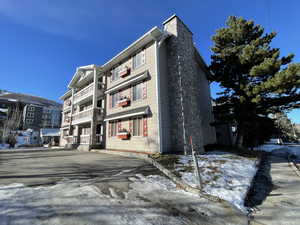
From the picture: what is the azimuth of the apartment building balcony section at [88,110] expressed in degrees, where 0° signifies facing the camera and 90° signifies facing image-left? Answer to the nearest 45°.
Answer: approximately 45°

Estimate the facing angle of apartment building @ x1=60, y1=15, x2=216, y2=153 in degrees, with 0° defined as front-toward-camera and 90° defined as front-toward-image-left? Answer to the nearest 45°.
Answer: approximately 45°

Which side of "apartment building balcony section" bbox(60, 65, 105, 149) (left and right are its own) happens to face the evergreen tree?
left
